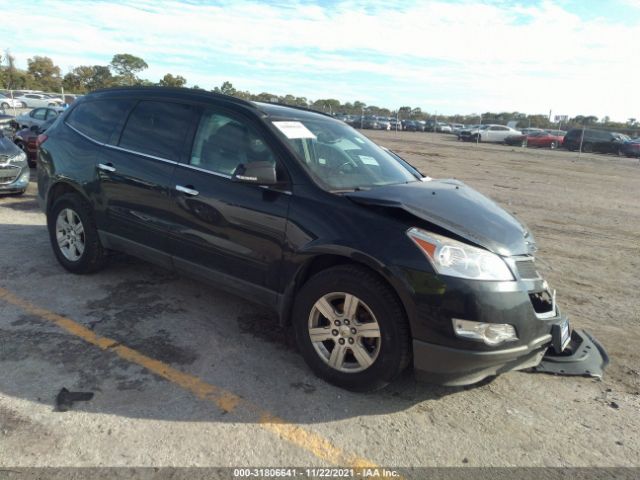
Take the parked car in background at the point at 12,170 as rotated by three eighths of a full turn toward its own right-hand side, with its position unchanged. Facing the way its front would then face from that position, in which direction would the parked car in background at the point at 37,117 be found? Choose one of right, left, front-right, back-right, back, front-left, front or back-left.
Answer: right

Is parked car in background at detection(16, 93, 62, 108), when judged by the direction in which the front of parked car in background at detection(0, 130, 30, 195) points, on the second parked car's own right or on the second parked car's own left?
on the second parked car's own left

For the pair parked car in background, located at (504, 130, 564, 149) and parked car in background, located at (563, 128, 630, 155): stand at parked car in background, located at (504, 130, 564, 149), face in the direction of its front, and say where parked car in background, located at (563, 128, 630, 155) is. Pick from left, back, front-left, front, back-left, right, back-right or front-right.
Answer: back-left

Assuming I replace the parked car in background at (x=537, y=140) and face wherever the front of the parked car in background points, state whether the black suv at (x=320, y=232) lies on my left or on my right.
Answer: on my left

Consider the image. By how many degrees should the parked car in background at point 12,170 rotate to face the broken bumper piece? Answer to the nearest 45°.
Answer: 0° — it already faces it

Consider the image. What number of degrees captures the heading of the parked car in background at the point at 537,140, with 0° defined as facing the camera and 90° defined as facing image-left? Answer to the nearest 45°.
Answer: approximately 90°

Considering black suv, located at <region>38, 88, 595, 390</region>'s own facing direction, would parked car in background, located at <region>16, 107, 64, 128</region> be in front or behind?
behind

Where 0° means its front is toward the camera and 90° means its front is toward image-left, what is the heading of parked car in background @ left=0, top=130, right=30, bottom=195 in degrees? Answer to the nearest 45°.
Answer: approximately 315°
